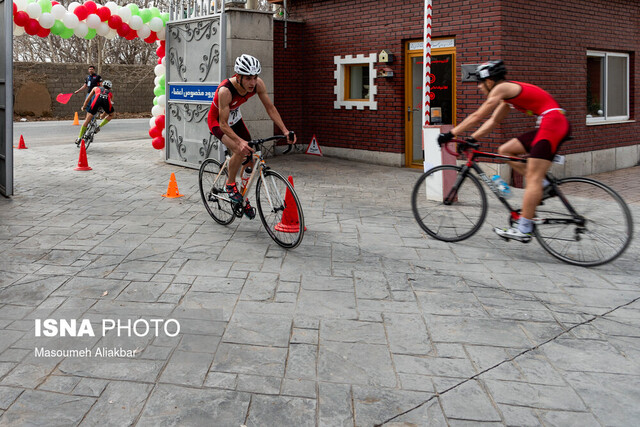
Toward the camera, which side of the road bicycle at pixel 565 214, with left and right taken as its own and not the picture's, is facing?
left

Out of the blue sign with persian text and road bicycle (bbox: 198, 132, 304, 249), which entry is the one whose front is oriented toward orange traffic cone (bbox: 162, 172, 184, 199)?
the blue sign with persian text

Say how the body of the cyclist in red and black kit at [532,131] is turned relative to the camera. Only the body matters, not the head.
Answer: to the viewer's left

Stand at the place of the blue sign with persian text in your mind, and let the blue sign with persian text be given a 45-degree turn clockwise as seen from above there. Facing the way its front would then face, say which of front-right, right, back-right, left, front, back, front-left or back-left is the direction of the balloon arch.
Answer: right

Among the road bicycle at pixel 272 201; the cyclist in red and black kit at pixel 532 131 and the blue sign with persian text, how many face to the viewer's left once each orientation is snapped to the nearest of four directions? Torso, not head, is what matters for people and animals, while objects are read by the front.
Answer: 1

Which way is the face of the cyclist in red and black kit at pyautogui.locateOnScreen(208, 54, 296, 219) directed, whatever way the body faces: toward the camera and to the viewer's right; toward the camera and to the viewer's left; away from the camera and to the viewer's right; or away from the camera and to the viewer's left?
toward the camera and to the viewer's right

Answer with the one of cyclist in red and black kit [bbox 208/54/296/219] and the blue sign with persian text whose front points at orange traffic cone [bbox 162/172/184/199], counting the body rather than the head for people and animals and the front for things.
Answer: the blue sign with persian text

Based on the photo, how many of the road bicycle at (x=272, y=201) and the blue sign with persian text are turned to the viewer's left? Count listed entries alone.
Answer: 0

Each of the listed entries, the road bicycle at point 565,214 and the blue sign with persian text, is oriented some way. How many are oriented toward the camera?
1

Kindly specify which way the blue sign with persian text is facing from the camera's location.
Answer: facing the viewer

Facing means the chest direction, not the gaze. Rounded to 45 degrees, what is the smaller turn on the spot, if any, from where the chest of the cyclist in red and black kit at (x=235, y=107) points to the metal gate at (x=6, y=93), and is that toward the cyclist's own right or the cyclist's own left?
approximately 180°

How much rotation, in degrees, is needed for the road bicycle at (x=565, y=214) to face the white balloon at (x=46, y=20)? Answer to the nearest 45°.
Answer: approximately 45° to its right

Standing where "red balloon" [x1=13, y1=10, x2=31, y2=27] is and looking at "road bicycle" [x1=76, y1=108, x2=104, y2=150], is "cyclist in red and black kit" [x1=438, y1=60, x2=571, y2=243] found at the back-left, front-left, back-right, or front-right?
back-right

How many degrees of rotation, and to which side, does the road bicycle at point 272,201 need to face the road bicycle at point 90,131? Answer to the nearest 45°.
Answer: approximately 135° to its left

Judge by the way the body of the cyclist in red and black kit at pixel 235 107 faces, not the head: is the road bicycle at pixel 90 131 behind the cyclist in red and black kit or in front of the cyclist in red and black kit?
behind

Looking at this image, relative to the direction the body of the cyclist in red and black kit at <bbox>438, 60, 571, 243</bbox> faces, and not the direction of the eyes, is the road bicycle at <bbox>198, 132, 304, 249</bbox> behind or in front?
in front
